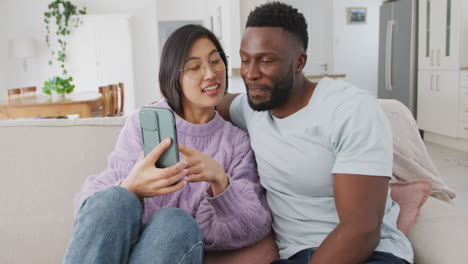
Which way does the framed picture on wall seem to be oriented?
toward the camera

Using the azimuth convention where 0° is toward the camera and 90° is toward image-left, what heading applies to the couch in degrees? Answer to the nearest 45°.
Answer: approximately 0°

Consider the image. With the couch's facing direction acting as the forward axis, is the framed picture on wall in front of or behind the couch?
behind

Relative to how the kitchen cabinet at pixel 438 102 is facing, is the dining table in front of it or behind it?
in front

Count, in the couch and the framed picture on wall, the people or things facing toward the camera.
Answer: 2

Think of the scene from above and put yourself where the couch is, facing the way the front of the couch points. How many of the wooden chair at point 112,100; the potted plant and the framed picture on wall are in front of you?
0

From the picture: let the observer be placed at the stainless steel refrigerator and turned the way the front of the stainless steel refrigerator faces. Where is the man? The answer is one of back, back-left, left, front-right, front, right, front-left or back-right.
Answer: front-left

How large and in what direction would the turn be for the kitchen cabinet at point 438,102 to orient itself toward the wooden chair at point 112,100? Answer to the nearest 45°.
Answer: approximately 45° to its right

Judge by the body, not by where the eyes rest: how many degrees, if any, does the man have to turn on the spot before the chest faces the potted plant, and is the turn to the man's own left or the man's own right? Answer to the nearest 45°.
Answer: approximately 90° to the man's own right

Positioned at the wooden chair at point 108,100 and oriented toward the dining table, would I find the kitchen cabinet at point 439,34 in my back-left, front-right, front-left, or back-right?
back-left

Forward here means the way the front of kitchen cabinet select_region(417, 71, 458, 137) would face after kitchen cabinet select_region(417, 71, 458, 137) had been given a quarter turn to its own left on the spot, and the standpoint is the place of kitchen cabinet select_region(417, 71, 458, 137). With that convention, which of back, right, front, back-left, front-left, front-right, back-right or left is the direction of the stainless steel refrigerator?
back

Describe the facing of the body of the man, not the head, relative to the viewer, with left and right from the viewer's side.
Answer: facing the viewer and to the left of the viewer

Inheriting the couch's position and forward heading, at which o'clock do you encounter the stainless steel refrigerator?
The stainless steel refrigerator is roughly at 7 o'clock from the couch.

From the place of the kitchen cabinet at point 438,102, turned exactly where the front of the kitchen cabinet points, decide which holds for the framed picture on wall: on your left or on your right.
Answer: on your right

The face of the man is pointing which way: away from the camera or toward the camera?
toward the camera
